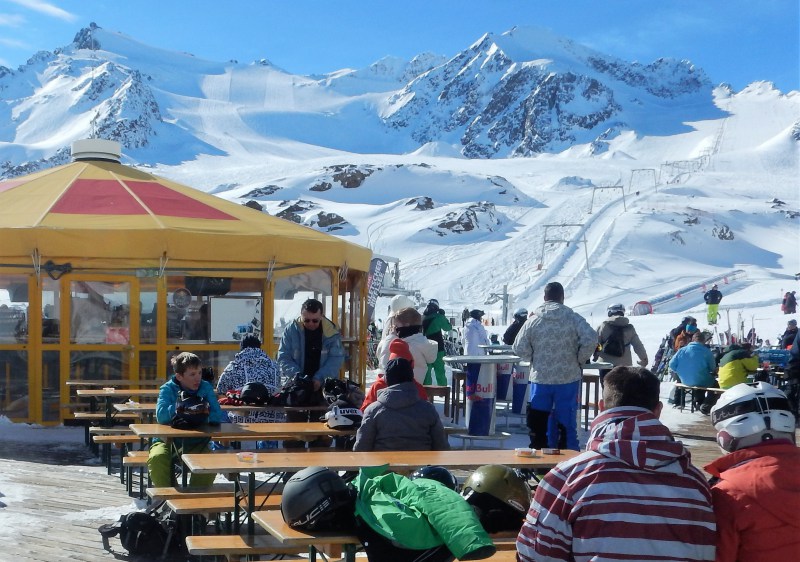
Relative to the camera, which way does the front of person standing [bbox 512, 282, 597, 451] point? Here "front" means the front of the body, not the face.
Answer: away from the camera

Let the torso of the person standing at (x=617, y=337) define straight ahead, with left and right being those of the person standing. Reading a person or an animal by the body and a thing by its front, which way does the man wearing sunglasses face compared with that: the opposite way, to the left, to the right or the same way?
the opposite way

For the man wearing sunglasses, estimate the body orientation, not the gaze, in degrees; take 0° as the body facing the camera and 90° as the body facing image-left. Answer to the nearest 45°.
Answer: approximately 0°

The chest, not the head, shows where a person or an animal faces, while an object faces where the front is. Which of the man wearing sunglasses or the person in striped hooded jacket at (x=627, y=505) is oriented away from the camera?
the person in striped hooded jacket

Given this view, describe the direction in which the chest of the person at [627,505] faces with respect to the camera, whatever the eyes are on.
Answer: away from the camera

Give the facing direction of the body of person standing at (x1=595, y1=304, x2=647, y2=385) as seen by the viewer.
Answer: away from the camera

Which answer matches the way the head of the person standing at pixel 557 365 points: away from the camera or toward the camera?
away from the camera

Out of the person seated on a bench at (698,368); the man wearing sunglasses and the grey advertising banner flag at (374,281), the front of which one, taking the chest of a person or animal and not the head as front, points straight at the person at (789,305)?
the person seated on a bench at (698,368)

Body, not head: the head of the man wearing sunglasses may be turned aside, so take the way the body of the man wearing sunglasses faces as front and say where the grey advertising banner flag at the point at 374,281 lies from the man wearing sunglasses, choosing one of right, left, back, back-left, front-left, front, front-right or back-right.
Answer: back

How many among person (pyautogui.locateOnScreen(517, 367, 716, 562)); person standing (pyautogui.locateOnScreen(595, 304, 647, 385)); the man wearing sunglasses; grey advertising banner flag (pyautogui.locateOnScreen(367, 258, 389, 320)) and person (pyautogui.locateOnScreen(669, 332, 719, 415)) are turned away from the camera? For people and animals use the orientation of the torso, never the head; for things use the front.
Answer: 3

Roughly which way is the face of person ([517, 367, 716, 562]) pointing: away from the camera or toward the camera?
away from the camera
